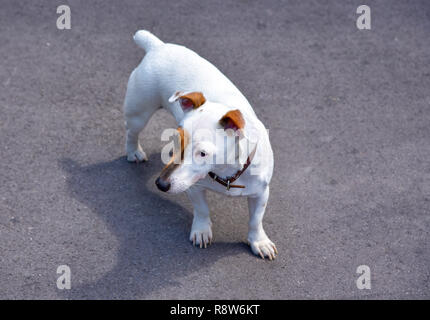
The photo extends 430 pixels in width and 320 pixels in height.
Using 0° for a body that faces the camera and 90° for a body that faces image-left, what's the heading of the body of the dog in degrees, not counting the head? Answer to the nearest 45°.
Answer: approximately 315°
